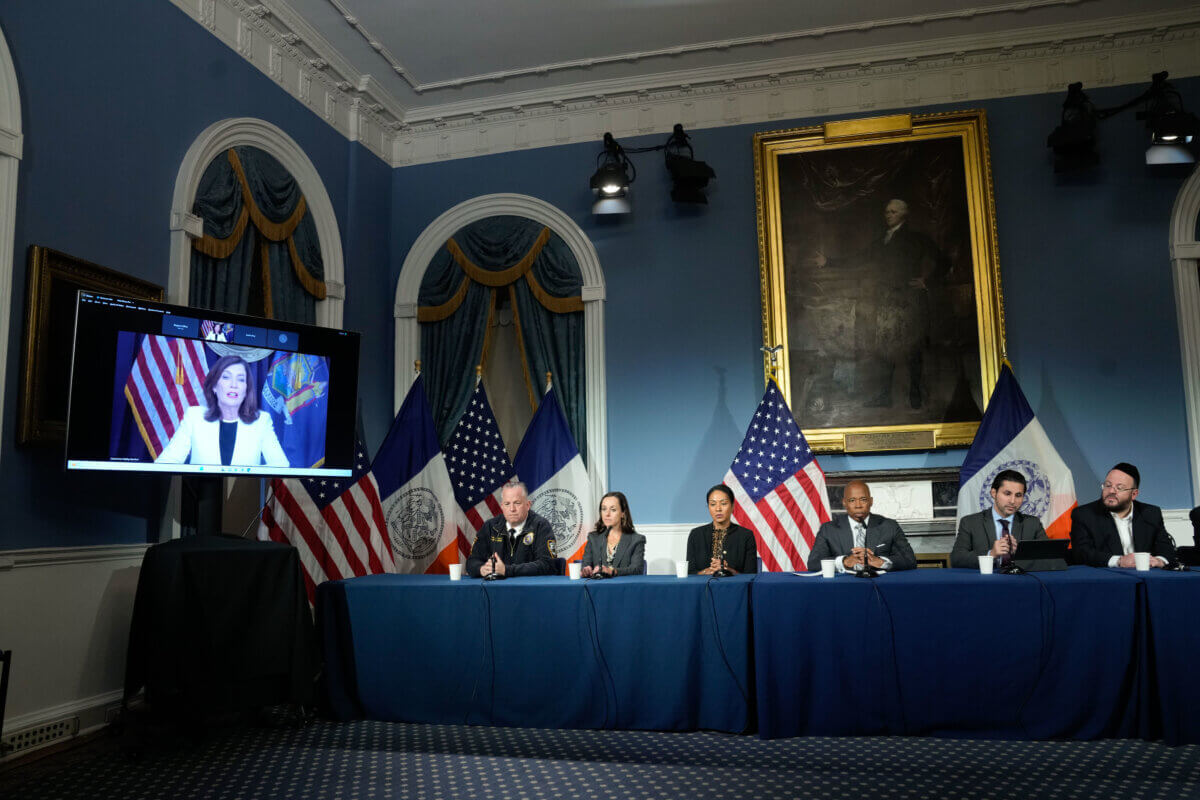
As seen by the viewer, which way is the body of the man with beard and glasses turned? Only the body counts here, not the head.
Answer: toward the camera

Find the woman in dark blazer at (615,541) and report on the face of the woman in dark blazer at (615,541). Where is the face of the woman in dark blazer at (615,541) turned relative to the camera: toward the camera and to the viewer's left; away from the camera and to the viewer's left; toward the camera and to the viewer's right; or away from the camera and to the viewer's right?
toward the camera and to the viewer's left

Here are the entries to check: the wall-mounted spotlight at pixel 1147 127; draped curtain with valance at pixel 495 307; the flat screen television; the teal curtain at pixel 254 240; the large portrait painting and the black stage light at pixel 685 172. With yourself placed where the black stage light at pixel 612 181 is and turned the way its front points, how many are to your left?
3

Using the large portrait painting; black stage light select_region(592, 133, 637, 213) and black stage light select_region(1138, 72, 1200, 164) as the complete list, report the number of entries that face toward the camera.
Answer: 3

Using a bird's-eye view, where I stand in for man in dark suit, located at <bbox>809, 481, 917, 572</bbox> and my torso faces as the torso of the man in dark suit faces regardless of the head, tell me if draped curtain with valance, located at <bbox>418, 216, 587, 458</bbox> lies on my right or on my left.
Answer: on my right

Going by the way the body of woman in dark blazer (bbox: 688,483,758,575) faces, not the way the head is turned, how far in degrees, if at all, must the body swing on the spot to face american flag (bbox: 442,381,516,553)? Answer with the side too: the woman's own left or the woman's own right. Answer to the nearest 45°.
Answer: approximately 135° to the woman's own right

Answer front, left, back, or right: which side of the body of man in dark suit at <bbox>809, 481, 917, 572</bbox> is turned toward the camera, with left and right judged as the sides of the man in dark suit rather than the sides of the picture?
front

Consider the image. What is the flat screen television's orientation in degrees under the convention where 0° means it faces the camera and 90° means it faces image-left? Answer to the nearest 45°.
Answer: approximately 315°

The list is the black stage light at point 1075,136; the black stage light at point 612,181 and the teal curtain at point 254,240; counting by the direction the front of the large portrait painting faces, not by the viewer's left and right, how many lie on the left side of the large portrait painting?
1

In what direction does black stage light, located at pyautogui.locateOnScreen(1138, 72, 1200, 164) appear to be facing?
toward the camera

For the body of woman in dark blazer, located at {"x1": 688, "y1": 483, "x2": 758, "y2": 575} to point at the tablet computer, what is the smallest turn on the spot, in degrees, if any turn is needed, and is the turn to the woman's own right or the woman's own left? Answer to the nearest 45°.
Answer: approximately 45° to the woman's own left
